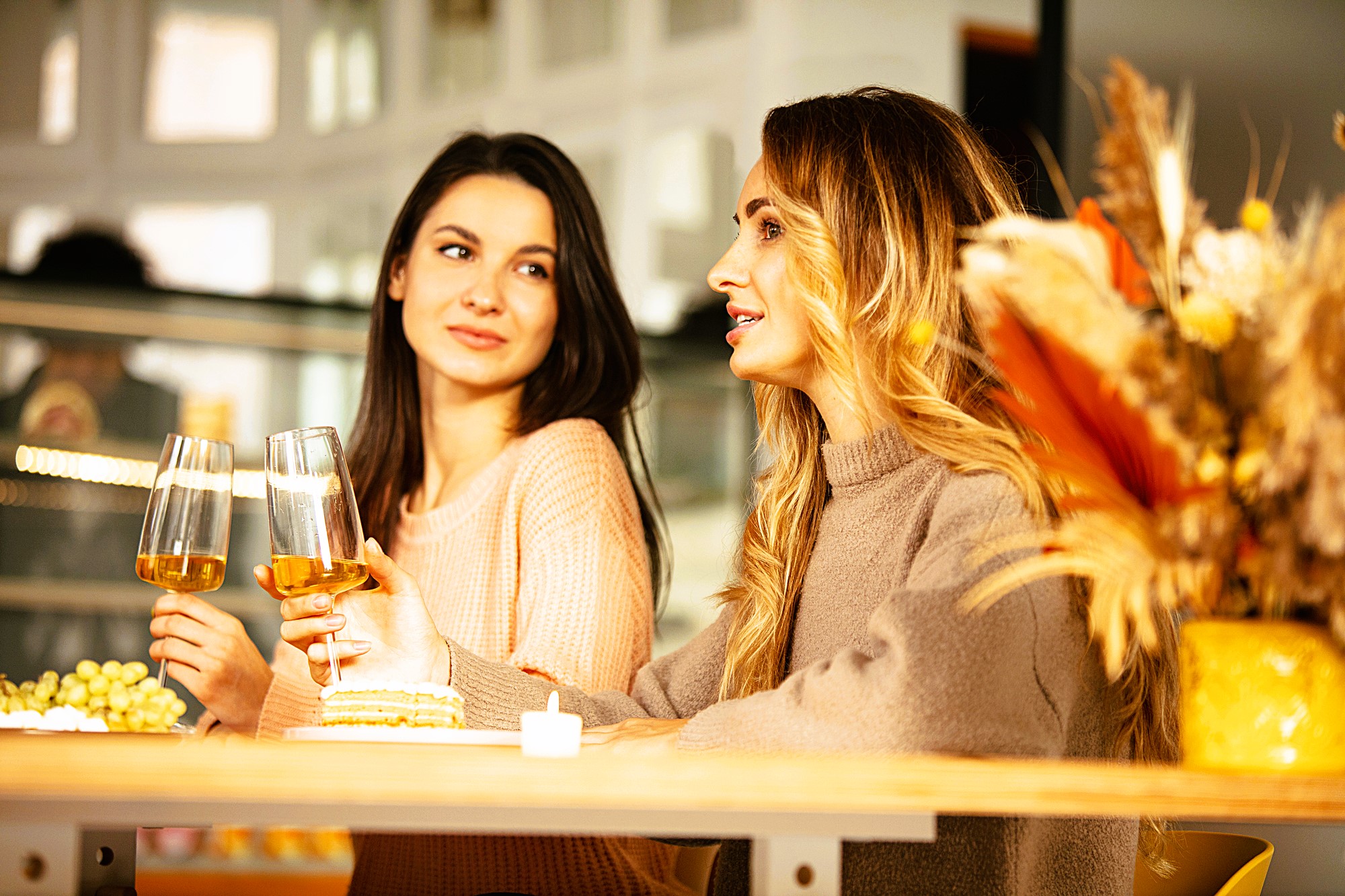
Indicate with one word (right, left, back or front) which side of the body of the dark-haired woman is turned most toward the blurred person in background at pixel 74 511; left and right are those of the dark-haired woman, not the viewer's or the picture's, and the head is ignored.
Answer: right

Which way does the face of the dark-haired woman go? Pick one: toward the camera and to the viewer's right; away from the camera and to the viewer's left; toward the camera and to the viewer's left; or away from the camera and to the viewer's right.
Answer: toward the camera and to the viewer's right

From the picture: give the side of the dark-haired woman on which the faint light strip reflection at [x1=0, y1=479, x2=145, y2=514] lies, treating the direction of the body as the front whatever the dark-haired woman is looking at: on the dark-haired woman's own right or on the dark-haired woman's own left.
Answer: on the dark-haired woman's own right

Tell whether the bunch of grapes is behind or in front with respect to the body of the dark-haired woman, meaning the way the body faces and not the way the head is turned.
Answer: in front

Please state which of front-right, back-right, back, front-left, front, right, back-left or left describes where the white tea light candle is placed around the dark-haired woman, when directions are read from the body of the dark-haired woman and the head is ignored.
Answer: front-left

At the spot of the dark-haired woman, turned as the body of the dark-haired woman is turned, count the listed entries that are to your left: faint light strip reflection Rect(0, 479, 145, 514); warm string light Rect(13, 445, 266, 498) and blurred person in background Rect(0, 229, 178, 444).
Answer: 0

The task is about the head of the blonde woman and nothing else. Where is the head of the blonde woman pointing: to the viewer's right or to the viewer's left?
to the viewer's left

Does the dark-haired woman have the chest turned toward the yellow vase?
no

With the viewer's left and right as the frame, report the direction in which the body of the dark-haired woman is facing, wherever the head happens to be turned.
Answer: facing the viewer and to the left of the viewer

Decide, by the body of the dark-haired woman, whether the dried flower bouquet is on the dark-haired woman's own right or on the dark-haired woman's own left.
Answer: on the dark-haired woman's own left

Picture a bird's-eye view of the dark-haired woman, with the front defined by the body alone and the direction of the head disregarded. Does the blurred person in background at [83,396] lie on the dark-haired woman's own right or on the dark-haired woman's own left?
on the dark-haired woman's own right

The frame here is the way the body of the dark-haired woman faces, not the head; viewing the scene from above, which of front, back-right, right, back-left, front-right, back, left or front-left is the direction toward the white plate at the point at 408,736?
front-left
